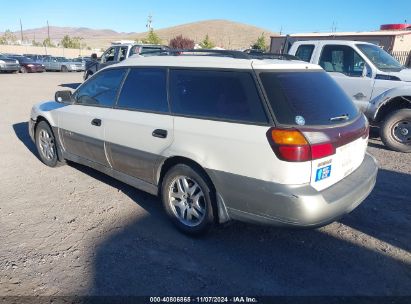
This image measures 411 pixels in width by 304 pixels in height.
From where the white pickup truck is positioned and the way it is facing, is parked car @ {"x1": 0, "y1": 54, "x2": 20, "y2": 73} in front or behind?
behind

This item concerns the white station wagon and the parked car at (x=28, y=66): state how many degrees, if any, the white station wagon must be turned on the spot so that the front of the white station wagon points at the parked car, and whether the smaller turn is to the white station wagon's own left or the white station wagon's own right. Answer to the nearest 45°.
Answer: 0° — it already faces it

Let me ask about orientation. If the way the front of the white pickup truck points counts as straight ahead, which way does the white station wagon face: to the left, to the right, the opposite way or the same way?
the opposite way

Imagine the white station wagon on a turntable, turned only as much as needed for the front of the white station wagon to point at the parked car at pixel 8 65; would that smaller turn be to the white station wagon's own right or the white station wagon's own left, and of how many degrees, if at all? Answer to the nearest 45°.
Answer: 0° — it already faces it

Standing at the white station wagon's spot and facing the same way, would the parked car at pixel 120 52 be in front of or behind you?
in front

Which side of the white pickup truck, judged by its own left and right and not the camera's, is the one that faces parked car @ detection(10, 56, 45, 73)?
back

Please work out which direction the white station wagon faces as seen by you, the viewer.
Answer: facing away from the viewer and to the left of the viewer
